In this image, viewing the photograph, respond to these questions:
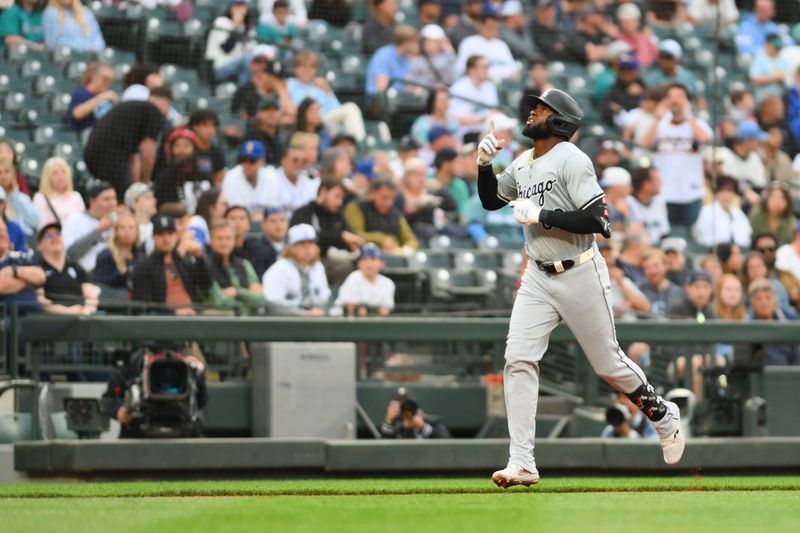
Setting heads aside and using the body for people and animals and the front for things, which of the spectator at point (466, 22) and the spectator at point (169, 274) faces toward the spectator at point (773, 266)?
the spectator at point (466, 22)

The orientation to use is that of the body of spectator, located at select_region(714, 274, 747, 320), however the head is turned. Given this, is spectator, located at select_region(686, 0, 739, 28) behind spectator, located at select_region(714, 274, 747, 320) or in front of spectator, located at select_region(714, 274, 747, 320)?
behind

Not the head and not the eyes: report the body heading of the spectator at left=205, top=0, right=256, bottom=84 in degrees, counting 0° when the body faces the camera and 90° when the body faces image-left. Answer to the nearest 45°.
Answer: approximately 315°

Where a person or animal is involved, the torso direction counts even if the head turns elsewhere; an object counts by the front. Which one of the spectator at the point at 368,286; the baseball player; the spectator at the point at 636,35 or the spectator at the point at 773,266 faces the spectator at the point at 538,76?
the spectator at the point at 636,35

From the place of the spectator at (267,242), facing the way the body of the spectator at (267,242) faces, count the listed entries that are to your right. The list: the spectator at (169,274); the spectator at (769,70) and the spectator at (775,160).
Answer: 1

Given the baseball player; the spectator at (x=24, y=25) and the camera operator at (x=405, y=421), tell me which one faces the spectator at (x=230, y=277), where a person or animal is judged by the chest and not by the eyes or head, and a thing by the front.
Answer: the spectator at (x=24, y=25)

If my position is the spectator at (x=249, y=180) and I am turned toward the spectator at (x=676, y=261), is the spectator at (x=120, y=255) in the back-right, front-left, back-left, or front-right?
back-right

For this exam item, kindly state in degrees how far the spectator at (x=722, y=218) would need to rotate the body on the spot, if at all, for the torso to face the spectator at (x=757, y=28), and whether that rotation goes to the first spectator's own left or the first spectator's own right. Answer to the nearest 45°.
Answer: approximately 180°

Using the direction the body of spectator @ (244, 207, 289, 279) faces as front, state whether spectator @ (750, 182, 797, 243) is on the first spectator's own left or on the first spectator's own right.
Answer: on the first spectator's own left

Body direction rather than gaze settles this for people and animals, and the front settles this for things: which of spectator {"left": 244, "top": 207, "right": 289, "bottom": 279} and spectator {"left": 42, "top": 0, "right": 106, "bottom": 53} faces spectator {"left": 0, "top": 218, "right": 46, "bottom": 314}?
spectator {"left": 42, "top": 0, "right": 106, "bottom": 53}

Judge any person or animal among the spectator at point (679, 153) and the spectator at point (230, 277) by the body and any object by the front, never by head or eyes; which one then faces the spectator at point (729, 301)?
the spectator at point (679, 153)

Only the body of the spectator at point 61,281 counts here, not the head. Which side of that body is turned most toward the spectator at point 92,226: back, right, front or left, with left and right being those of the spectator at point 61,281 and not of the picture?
back
